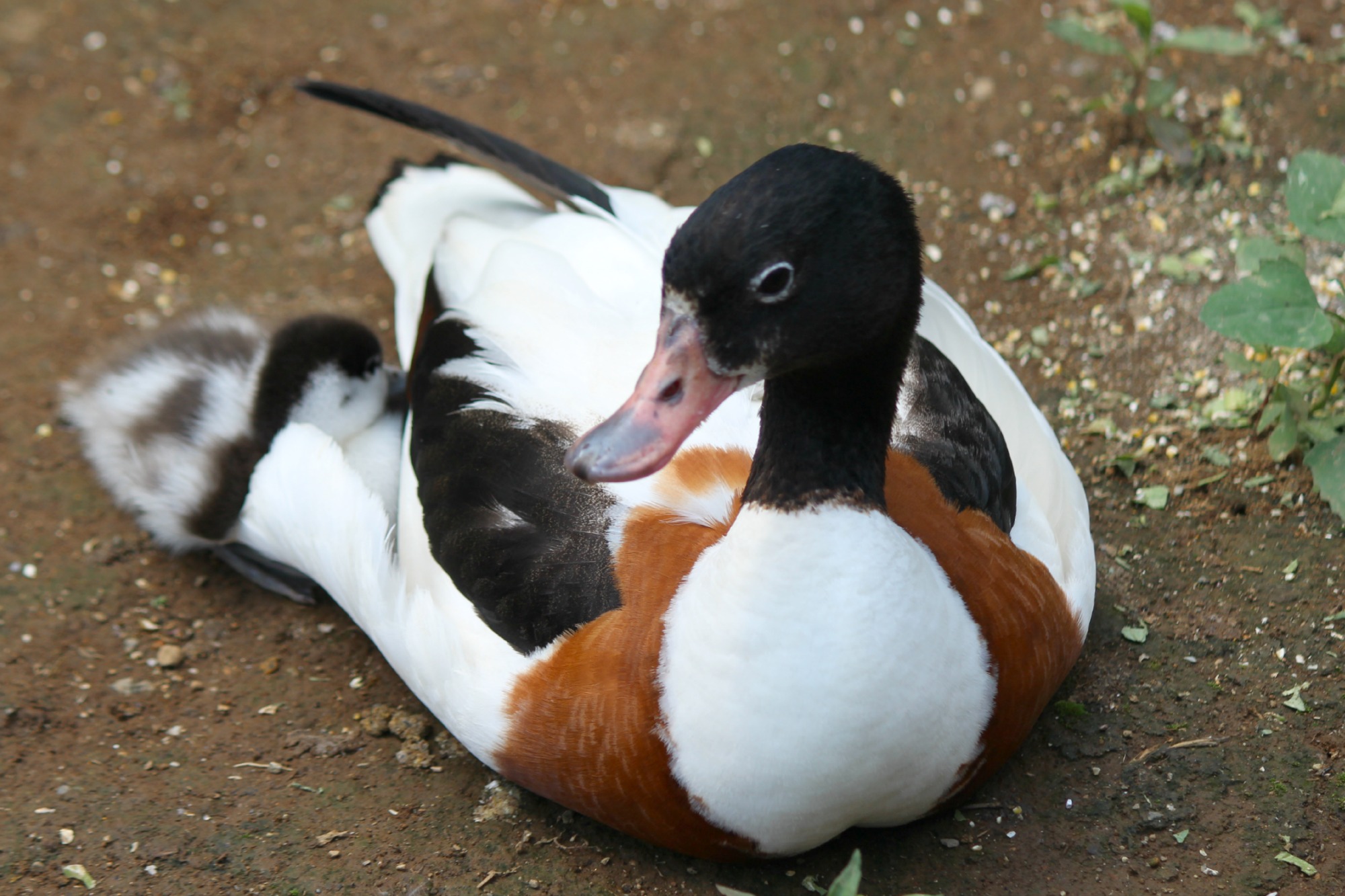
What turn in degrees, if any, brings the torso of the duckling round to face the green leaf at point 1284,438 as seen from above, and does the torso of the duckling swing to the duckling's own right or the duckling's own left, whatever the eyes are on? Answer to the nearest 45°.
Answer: approximately 45° to the duckling's own right

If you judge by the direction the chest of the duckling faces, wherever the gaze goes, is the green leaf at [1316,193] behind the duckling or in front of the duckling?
in front

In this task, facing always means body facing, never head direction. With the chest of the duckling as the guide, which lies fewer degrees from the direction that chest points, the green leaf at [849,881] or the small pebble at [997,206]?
the small pebble

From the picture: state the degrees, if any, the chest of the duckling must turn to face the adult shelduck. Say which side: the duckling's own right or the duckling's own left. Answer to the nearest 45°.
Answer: approximately 45° to the duckling's own right

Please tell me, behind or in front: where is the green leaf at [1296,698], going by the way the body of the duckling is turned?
in front

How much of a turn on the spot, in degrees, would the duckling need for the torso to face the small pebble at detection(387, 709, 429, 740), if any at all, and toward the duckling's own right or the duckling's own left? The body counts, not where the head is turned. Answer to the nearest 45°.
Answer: approximately 90° to the duckling's own right

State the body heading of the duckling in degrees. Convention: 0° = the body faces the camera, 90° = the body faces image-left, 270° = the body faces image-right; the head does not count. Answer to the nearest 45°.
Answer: approximately 270°

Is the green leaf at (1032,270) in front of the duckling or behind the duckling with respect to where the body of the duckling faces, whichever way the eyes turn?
in front

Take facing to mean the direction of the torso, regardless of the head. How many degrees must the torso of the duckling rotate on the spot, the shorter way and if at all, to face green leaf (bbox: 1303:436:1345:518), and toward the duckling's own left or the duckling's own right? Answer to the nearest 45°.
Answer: approximately 45° to the duckling's own right

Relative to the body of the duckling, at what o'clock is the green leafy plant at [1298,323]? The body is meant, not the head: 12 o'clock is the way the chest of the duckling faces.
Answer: The green leafy plant is roughly at 1 o'clock from the duckling.

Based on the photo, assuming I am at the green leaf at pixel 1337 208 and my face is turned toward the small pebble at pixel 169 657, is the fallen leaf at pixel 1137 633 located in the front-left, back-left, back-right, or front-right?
front-left

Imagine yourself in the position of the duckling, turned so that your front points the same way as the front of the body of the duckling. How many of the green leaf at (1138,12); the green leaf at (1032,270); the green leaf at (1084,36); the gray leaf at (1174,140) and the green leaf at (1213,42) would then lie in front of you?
5

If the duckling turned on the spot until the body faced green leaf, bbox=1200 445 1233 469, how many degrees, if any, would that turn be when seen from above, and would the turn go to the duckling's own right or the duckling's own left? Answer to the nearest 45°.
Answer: approximately 45° to the duckling's own right

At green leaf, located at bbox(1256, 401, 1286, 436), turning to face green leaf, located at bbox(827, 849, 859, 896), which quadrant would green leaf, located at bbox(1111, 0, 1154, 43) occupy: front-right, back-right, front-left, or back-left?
back-right

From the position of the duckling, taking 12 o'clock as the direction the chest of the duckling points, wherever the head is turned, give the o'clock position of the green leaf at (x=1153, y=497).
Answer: The green leaf is roughly at 1 o'clock from the duckling.

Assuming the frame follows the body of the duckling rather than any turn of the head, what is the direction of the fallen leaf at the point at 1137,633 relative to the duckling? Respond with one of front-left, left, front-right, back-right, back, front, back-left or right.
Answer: front-right

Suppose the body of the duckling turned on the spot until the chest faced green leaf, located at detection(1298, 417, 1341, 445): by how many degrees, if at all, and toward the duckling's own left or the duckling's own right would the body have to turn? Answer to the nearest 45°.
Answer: approximately 45° to the duckling's own right
